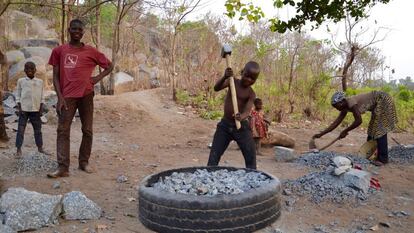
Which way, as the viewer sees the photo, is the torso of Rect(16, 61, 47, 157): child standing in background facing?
toward the camera

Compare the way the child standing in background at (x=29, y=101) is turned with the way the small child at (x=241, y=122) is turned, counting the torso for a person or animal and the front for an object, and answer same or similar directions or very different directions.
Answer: same or similar directions

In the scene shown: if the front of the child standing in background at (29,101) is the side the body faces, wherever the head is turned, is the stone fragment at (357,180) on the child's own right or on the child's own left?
on the child's own left

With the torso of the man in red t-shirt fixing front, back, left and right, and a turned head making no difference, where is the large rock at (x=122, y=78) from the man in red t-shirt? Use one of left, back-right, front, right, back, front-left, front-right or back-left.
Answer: back

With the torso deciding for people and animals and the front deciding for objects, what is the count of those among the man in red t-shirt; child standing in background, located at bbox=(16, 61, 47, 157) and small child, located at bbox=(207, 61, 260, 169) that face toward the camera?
3

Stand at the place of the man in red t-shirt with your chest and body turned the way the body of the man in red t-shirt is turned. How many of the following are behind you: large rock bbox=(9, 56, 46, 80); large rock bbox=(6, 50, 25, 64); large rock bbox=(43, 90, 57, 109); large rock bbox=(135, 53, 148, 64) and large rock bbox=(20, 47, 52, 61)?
5

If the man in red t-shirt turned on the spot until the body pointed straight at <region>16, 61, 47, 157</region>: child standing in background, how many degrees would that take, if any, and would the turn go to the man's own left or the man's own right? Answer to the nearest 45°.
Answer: approximately 135° to the man's own right

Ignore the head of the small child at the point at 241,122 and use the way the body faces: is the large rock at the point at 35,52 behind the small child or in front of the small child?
behind

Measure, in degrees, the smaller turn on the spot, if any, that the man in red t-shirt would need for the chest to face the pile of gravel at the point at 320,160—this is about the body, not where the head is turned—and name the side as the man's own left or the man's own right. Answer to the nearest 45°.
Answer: approximately 90° to the man's own left

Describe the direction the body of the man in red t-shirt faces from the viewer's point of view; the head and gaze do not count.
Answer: toward the camera

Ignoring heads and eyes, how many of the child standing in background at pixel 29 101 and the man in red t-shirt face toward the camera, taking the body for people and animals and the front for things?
2

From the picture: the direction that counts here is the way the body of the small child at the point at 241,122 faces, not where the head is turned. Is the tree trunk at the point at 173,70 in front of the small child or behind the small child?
behind

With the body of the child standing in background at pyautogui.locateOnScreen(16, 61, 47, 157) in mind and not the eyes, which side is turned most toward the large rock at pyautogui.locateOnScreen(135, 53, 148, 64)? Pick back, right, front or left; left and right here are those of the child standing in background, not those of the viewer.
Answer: back

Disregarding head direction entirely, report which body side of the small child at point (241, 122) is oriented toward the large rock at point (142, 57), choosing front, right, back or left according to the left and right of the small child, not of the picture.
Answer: back

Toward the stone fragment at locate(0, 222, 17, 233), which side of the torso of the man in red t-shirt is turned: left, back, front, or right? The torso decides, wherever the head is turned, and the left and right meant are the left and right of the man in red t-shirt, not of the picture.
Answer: front

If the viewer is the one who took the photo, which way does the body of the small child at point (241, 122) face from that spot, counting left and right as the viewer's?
facing the viewer
